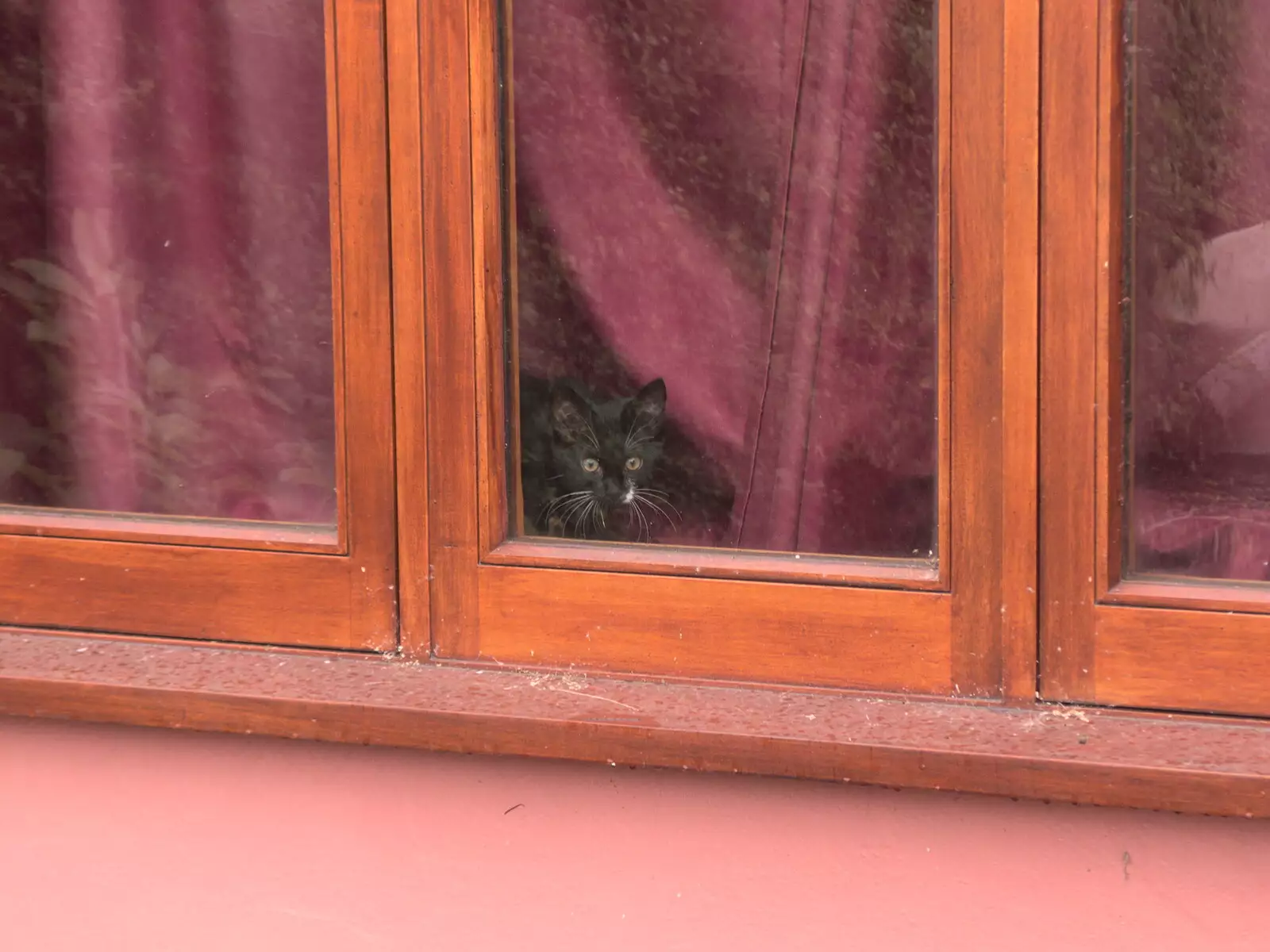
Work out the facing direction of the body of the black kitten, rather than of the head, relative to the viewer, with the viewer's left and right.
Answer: facing the viewer and to the right of the viewer
